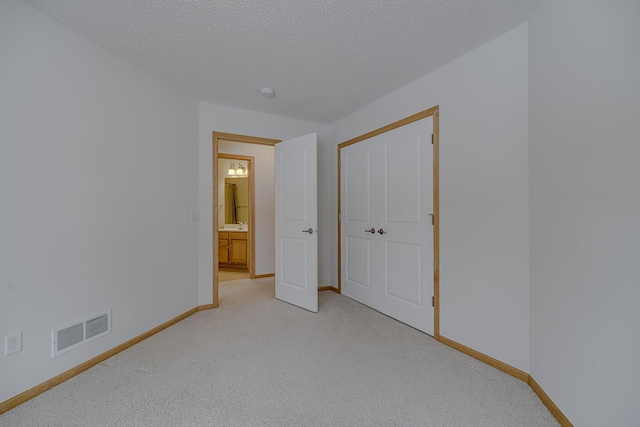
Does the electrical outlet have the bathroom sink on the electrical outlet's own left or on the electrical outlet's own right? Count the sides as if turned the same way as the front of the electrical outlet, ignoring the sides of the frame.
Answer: on the electrical outlet's own left

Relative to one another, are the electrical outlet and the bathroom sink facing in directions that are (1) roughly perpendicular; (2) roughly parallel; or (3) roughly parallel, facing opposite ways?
roughly perpendicular

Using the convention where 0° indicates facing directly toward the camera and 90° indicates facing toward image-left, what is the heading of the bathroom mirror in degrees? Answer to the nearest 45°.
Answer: approximately 0°

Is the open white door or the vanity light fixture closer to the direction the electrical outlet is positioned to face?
the open white door

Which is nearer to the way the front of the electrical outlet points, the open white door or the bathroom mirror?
the open white door

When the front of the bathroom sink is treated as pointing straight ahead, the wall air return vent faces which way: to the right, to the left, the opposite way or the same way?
to the left

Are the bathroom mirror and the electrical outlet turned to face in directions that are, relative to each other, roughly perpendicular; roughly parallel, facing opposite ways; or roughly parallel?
roughly perpendicular

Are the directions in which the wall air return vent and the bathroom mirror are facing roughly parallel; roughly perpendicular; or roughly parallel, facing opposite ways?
roughly perpendicular
